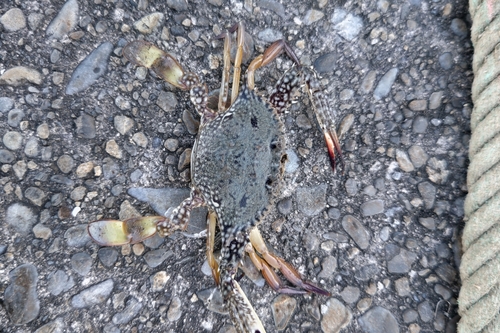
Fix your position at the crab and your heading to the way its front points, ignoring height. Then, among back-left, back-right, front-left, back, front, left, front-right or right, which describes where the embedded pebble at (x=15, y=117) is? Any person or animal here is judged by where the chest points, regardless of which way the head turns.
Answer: back

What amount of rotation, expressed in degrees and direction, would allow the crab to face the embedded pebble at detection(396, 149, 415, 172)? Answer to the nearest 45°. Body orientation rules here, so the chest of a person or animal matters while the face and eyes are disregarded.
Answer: approximately 45° to its left

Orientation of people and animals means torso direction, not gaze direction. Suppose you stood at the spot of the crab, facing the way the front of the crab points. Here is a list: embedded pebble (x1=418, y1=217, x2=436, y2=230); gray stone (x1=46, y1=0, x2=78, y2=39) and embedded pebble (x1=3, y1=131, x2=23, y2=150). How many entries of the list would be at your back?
2

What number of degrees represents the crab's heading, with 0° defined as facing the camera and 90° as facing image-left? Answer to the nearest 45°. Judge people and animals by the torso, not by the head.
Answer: approximately 270°

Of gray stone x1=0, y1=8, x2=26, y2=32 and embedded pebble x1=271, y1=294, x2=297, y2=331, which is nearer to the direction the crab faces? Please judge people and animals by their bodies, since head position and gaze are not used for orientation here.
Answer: the embedded pebble

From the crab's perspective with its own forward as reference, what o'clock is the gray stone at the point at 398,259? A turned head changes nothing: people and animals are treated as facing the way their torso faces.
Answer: The gray stone is roughly at 12 o'clock from the crab.

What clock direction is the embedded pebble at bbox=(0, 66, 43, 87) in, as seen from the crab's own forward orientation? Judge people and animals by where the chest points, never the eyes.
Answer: The embedded pebble is roughly at 6 o'clock from the crab.

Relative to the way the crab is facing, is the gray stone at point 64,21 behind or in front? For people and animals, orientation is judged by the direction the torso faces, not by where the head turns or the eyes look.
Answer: behind
